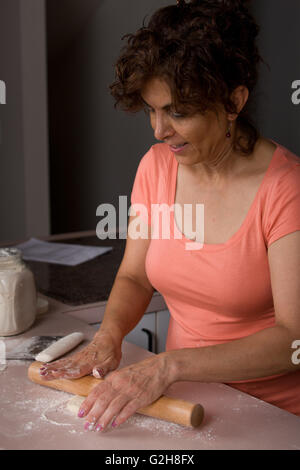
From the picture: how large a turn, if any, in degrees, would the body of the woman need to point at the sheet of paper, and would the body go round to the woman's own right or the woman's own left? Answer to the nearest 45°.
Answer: approximately 90° to the woman's own right

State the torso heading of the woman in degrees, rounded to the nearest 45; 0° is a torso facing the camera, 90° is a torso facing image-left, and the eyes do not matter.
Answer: approximately 45°

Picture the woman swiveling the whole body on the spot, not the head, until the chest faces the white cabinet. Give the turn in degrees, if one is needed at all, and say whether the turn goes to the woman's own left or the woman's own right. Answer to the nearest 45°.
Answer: approximately 135° to the woman's own right

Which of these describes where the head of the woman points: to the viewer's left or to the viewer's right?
to the viewer's left
